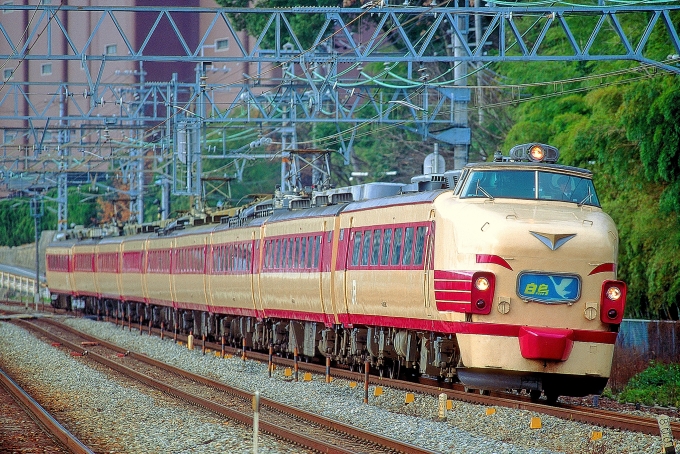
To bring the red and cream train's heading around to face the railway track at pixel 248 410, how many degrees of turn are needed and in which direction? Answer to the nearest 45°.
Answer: approximately 135° to its right

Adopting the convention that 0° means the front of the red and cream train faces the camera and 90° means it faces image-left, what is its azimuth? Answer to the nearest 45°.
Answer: approximately 315°
